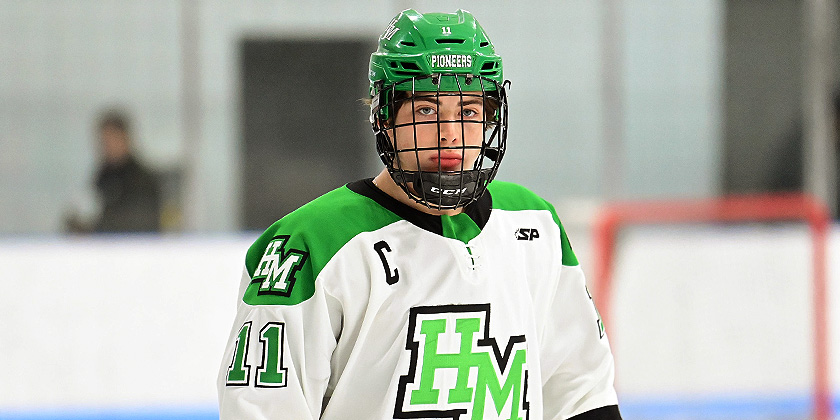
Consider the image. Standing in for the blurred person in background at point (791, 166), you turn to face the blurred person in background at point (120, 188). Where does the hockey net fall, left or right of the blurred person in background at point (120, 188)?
left

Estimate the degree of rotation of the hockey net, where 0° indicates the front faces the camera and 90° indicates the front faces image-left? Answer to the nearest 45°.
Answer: approximately 0°

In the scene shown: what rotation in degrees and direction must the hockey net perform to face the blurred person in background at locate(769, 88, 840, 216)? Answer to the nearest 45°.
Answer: approximately 135° to its left
